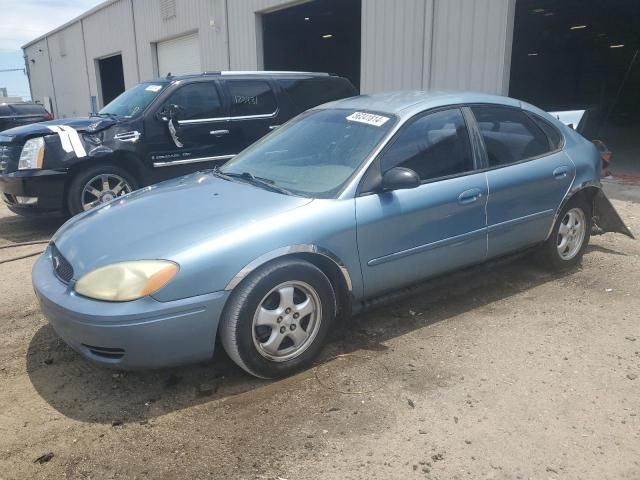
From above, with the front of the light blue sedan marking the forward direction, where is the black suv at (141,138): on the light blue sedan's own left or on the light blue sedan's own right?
on the light blue sedan's own right

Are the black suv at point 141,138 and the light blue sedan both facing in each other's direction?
no

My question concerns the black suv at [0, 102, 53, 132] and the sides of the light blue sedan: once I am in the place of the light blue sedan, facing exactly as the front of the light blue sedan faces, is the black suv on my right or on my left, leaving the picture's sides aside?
on my right

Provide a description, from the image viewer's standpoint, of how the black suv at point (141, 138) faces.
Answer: facing the viewer and to the left of the viewer

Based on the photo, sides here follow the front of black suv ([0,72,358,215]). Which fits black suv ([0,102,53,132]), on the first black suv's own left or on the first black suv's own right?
on the first black suv's own right

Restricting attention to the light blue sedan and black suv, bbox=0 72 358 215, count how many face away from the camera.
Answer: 0

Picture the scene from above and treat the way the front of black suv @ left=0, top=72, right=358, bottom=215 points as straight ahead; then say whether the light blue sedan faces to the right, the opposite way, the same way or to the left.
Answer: the same way

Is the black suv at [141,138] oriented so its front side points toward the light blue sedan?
no
